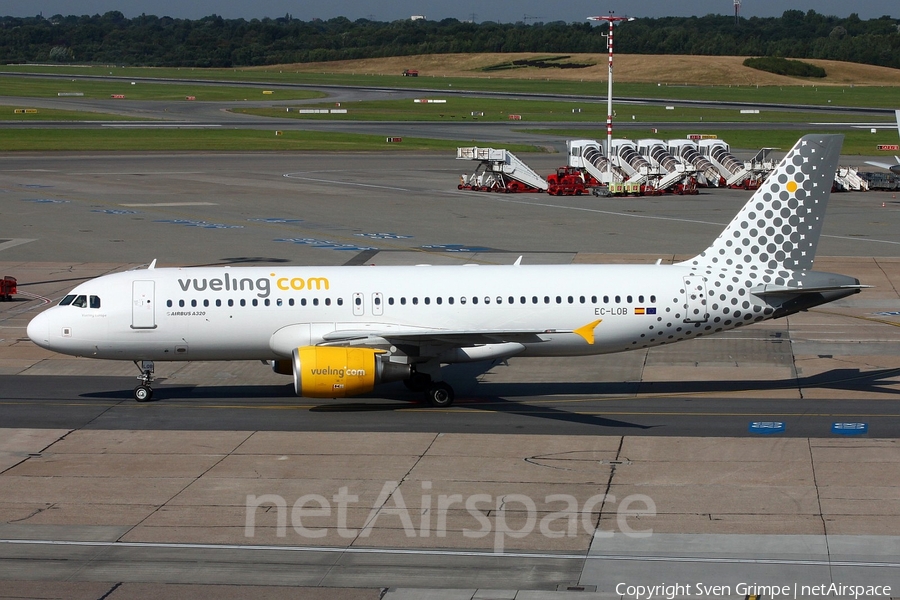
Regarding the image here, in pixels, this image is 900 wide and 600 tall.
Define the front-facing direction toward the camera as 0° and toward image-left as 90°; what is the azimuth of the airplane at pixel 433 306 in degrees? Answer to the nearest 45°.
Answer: approximately 90°

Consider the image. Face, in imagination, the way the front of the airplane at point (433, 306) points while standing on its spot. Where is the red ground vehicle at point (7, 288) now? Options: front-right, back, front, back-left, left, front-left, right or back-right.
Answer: front-right
